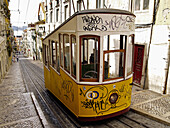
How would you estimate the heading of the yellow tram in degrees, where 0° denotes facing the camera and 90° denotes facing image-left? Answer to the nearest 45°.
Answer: approximately 315°
